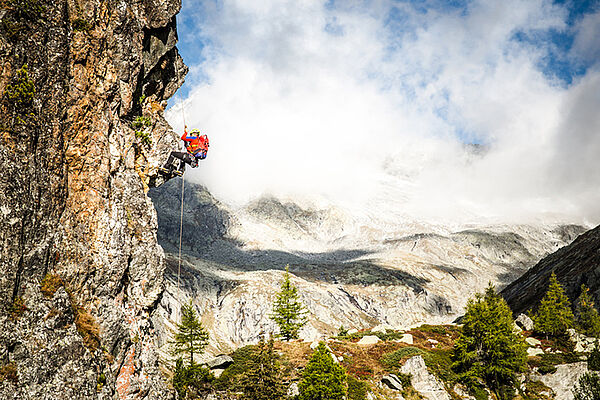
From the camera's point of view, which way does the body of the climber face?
to the viewer's left
